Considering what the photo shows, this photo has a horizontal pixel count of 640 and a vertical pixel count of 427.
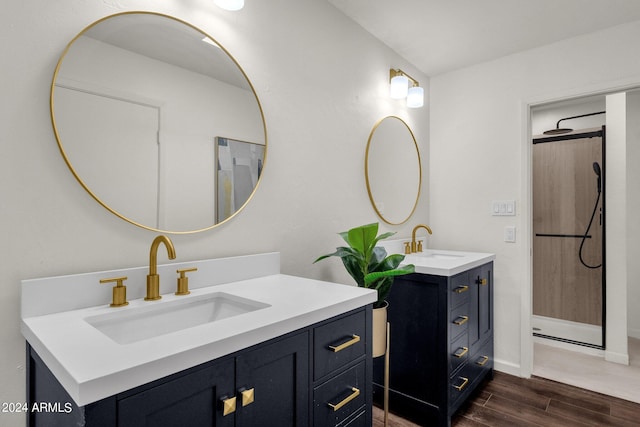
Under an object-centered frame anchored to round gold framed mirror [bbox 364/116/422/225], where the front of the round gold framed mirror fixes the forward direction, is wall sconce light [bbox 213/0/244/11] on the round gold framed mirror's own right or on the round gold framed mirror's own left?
on the round gold framed mirror's own right

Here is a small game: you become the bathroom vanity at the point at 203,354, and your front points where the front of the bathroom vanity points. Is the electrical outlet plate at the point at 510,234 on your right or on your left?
on your left

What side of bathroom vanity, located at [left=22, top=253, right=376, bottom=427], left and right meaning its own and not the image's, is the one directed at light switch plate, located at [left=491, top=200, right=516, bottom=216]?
left

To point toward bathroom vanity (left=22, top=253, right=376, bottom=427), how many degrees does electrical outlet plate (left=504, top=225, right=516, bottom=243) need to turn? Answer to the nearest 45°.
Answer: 0° — it already faces it

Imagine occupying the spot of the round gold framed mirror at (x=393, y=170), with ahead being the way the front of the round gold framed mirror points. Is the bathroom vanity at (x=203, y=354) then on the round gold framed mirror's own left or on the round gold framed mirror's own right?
on the round gold framed mirror's own right

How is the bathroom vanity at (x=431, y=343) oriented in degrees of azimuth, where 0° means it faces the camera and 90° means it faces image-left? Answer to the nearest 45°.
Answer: approximately 315°

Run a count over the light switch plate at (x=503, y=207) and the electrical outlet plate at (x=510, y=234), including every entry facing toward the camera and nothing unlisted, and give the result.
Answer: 2

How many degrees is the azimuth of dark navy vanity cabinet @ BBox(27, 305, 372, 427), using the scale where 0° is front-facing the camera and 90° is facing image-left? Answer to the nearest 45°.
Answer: approximately 315°

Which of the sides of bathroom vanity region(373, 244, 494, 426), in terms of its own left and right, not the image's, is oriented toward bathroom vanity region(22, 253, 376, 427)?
right

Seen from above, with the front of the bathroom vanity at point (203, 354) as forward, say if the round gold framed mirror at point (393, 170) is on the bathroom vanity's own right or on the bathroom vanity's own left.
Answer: on the bathroom vanity's own left
